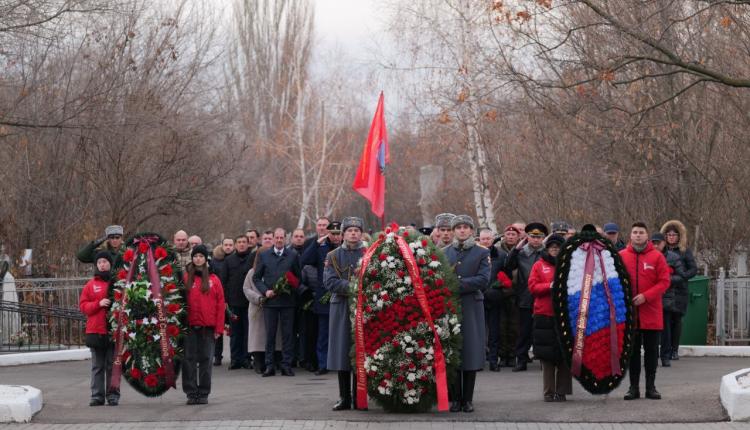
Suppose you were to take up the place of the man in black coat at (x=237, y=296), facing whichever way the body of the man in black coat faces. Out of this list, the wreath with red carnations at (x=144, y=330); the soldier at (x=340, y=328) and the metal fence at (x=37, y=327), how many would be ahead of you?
2

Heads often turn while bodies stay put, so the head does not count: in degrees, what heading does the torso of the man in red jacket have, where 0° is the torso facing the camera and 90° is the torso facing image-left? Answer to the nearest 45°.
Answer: approximately 0°

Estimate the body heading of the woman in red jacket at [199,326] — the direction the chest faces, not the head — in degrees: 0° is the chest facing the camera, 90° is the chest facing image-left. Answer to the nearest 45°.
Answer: approximately 0°

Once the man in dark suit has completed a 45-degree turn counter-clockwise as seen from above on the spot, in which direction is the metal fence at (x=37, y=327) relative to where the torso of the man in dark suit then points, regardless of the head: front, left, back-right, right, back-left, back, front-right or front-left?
back

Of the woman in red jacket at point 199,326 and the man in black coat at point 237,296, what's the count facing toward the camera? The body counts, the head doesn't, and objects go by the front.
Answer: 2

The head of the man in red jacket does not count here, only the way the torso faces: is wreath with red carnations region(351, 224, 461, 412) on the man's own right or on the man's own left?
on the man's own right

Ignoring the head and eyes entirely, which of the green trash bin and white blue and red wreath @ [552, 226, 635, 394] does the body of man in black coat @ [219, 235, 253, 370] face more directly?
the white blue and red wreath

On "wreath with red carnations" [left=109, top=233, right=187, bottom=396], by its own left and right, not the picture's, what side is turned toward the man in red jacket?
left

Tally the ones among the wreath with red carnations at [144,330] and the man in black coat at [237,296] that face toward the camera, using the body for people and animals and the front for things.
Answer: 2
